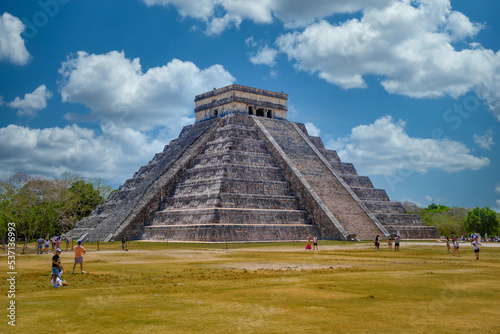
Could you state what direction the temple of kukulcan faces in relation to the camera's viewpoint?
facing the viewer and to the right of the viewer
